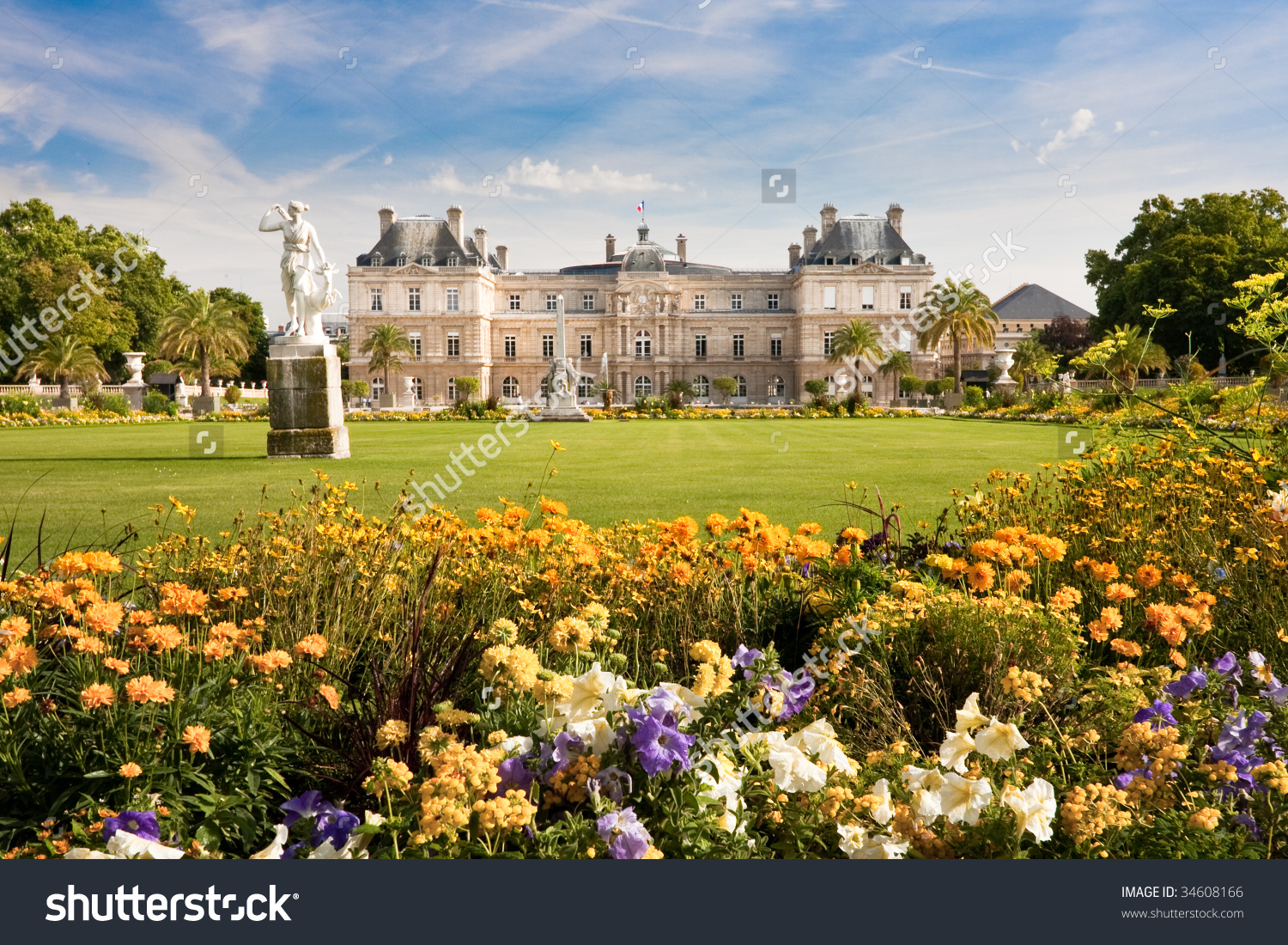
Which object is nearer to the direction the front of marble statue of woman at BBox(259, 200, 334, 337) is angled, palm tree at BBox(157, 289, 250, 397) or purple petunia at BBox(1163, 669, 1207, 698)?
the purple petunia

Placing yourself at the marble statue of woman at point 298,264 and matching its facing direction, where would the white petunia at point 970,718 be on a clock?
The white petunia is roughly at 12 o'clock from the marble statue of woman.

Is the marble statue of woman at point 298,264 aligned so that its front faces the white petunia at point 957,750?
yes

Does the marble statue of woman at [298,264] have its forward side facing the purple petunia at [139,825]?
yes

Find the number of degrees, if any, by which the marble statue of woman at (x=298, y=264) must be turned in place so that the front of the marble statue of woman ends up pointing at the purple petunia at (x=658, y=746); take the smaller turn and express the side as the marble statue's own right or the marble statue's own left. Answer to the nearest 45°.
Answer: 0° — it already faces it

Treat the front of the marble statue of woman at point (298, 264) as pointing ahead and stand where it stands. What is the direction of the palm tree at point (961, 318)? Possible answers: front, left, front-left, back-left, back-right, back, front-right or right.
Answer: back-left

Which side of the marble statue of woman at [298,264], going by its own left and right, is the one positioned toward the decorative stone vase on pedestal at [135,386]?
back

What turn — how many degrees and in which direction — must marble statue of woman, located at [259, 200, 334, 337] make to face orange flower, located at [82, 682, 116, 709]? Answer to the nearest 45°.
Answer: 0° — it already faces it

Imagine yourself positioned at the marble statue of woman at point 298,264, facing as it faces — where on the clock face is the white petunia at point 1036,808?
The white petunia is roughly at 12 o'clock from the marble statue of woman.

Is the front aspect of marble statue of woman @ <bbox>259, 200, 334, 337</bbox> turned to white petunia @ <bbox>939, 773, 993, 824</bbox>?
yes

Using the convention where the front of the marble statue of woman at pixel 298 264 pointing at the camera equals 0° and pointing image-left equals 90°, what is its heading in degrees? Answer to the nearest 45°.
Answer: approximately 0°
